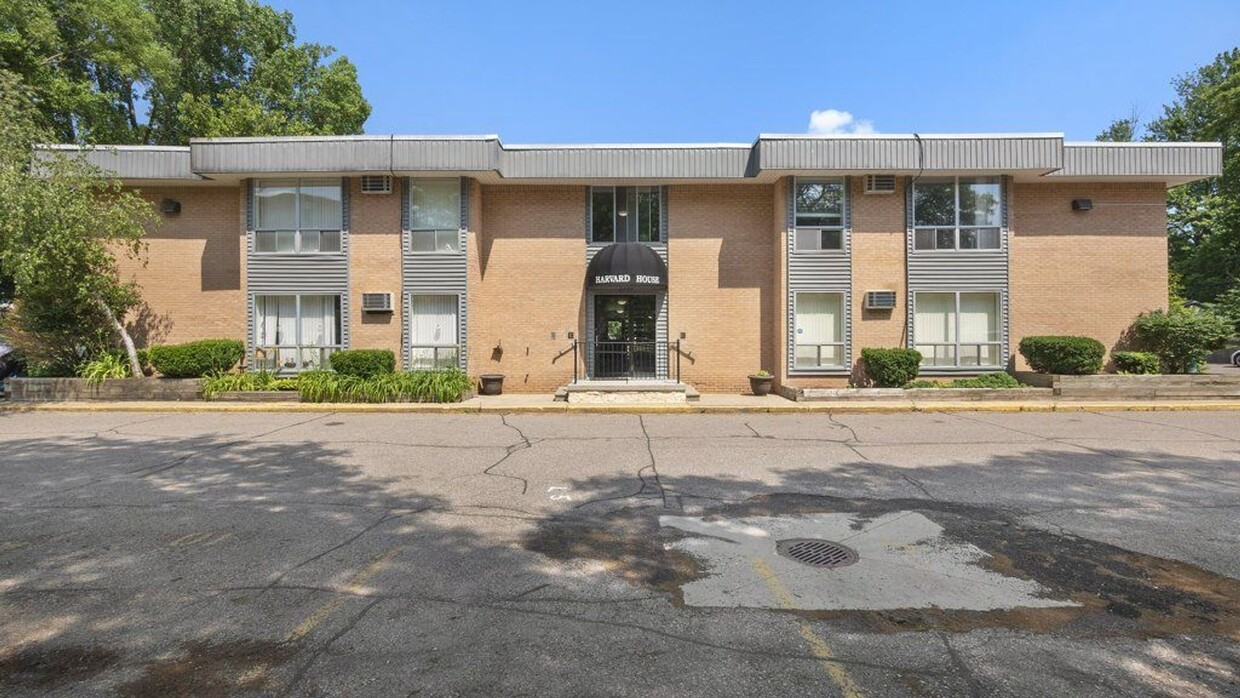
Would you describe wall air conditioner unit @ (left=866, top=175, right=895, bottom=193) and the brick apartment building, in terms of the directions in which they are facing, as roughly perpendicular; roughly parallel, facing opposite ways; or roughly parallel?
roughly parallel

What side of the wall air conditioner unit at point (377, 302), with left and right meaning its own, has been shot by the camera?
front

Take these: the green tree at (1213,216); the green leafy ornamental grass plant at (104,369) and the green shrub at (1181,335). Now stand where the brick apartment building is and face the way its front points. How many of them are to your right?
1

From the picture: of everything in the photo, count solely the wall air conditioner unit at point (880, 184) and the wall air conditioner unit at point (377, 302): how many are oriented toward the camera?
2

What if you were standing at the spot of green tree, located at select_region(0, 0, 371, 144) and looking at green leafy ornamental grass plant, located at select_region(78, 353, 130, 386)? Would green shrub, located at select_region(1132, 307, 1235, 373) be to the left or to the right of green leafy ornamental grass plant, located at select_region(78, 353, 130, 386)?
left

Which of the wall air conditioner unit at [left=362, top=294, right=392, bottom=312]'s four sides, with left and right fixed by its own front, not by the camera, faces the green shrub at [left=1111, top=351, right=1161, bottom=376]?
left

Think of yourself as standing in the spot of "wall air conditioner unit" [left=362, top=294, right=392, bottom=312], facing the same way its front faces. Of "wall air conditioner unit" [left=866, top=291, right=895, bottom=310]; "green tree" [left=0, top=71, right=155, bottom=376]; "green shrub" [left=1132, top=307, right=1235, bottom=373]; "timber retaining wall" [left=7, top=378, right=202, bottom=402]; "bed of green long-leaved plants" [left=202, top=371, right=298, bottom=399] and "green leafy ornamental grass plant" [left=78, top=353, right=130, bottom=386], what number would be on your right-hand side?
4

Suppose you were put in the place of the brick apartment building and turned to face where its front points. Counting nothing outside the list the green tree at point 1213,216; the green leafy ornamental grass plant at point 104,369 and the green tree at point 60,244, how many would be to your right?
2

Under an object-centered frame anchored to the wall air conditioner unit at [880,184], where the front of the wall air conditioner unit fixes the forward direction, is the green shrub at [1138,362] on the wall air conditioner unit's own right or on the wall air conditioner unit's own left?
on the wall air conditioner unit's own left

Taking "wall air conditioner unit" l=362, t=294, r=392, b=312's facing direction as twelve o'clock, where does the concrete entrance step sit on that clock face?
The concrete entrance step is roughly at 10 o'clock from the wall air conditioner unit.

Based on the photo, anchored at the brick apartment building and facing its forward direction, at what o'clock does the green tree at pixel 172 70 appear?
The green tree is roughly at 4 o'clock from the brick apartment building.

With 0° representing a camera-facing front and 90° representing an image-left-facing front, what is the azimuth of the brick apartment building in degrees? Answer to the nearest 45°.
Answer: approximately 0°

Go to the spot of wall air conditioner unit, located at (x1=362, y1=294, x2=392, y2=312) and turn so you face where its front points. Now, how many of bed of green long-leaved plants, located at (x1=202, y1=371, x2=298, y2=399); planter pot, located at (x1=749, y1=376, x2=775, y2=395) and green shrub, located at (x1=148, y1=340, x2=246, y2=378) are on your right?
2

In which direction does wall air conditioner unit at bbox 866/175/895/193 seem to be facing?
toward the camera

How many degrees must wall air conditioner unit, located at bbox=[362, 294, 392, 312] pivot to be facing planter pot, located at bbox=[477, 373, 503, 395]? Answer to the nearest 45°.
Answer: approximately 45° to its left

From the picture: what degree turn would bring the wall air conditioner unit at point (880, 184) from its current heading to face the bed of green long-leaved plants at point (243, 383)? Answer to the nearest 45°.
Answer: approximately 45° to its right
